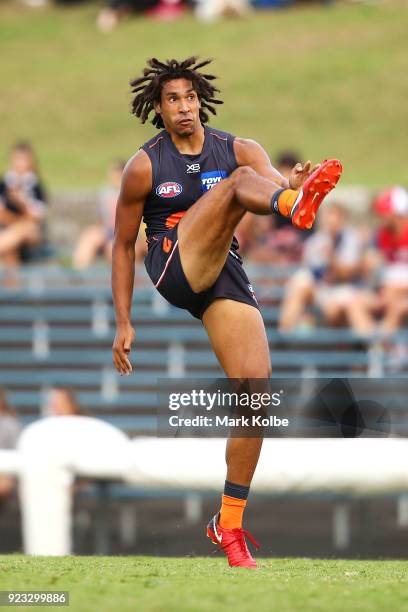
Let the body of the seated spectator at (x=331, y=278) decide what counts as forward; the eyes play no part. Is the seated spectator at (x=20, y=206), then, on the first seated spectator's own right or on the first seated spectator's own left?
on the first seated spectator's own right

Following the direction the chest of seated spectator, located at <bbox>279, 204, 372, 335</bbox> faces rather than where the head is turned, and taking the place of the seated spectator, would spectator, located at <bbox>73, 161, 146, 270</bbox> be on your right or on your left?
on your right

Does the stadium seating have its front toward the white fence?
yes

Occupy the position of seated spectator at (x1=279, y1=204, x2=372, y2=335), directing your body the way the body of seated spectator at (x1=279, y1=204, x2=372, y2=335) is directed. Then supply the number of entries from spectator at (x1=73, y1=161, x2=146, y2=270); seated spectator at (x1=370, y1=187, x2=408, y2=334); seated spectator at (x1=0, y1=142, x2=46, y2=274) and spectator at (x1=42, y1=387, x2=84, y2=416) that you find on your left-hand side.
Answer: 1

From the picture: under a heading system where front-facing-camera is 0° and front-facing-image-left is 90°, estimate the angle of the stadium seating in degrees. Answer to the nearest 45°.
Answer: approximately 0°

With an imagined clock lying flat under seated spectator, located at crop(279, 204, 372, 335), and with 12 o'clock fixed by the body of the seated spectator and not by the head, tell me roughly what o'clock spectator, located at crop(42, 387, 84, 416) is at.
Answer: The spectator is roughly at 2 o'clock from the seated spectator.
